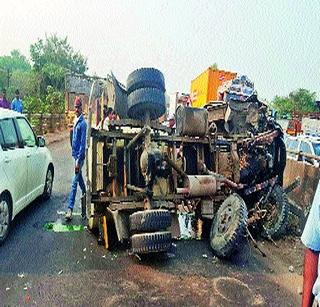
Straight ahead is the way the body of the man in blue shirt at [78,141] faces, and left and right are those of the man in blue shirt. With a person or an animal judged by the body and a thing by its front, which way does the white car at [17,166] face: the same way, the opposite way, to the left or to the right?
the opposite way

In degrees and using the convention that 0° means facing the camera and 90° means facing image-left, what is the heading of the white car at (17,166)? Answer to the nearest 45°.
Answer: approximately 225°

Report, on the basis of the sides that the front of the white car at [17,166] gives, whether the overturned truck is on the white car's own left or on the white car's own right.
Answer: on the white car's own right

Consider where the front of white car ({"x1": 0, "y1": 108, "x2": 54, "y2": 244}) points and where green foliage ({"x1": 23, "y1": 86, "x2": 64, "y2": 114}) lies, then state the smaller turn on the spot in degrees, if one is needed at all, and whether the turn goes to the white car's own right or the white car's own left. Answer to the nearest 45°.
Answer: approximately 45° to the white car's own left
